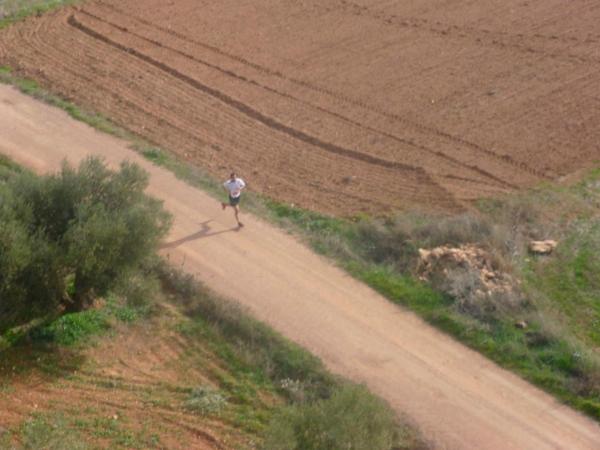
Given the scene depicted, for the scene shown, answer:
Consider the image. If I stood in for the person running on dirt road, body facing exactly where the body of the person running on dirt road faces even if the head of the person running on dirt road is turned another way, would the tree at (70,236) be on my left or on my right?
on my right

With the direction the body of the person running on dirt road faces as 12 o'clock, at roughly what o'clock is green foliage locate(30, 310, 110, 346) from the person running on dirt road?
The green foliage is roughly at 3 o'clock from the person running on dirt road.

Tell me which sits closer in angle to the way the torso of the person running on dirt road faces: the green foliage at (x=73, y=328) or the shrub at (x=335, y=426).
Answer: the shrub

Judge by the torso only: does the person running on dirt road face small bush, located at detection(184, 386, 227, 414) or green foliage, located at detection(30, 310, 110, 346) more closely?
the small bush

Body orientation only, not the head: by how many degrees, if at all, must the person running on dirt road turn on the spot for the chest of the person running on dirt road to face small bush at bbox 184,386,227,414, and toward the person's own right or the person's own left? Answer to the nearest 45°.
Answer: approximately 45° to the person's own right

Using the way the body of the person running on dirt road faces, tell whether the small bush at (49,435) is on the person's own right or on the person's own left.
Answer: on the person's own right

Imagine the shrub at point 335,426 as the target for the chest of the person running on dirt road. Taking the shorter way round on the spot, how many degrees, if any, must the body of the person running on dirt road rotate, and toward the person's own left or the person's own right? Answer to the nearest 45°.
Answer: approximately 45° to the person's own right

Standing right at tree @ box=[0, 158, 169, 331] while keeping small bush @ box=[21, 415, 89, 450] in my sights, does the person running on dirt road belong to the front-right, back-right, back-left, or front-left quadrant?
back-left

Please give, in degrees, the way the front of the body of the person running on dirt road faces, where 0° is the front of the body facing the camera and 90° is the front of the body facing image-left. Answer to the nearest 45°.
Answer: approximately 315°
